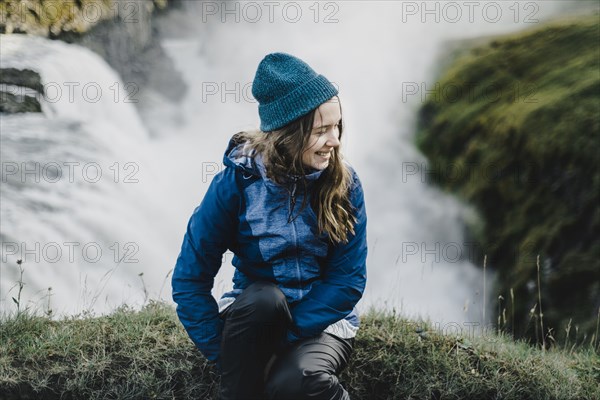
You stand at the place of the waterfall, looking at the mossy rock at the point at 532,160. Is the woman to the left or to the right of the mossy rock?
right

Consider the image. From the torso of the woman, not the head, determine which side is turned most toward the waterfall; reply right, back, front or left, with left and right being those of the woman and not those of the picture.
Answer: back

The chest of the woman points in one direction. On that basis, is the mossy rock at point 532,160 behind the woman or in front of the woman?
behind

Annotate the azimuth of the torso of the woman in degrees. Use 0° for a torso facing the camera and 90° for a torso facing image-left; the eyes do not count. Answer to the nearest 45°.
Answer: approximately 0°
